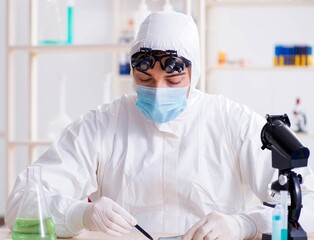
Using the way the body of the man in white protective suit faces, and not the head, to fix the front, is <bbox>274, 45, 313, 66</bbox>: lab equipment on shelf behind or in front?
behind

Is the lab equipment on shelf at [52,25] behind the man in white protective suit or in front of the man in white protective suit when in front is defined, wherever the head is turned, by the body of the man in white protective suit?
behind

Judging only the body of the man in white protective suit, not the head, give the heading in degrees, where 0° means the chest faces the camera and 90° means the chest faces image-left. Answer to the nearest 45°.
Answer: approximately 0°

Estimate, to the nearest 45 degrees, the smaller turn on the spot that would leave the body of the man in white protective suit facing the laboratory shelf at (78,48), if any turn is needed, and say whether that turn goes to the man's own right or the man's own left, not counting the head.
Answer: approximately 180°

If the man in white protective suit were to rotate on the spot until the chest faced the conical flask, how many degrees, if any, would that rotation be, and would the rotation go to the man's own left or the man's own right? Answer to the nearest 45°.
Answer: approximately 45° to the man's own right

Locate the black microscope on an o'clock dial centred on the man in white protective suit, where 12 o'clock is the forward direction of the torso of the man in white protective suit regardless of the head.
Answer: The black microscope is roughly at 11 o'clock from the man in white protective suit.

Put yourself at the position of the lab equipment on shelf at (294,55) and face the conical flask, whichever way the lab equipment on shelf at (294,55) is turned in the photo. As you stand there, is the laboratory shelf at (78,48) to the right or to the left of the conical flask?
right
